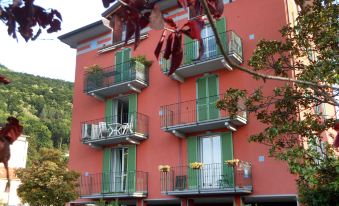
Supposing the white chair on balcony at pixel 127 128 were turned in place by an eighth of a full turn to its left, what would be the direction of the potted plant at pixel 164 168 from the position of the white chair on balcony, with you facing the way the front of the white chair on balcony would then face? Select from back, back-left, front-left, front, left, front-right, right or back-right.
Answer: left

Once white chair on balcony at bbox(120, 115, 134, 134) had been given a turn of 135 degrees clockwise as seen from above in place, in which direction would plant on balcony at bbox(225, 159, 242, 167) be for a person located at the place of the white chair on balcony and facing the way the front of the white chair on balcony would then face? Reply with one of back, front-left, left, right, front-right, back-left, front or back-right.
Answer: right

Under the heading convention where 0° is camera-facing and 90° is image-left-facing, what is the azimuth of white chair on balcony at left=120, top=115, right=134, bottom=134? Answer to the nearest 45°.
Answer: approximately 90°

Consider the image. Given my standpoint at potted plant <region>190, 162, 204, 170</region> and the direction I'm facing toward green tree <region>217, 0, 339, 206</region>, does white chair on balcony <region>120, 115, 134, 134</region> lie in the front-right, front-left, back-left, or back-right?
back-right

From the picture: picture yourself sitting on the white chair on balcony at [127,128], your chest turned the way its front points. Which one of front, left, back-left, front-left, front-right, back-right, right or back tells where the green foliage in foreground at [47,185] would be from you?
front

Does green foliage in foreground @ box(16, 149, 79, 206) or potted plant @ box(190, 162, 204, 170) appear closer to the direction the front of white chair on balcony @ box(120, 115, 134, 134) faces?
the green foliage in foreground

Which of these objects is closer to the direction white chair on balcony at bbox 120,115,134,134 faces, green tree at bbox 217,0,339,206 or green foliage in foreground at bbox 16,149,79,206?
the green foliage in foreground

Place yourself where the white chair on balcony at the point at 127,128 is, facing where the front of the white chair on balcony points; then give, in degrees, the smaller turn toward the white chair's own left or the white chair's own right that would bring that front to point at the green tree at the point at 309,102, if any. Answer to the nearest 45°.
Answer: approximately 135° to the white chair's own left
